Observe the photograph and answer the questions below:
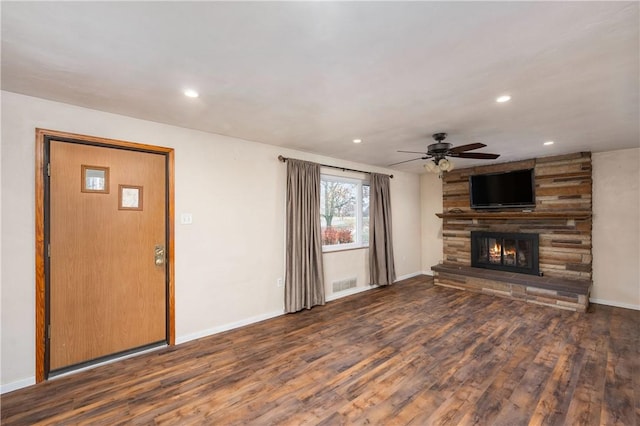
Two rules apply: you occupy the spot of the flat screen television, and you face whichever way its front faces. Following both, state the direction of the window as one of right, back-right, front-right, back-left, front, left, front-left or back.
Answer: front-right

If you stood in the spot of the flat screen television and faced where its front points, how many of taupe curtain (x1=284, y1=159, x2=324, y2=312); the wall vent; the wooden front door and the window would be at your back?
0

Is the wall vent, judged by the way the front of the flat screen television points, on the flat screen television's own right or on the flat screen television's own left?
on the flat screen television's own right

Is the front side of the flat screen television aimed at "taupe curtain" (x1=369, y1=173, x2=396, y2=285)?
no

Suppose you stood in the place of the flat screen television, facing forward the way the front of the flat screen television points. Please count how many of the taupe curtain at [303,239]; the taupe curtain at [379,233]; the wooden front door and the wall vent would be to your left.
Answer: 0

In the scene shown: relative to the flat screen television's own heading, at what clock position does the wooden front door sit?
The wooden front door is roughly at 1 o'clock from the flat screen television.

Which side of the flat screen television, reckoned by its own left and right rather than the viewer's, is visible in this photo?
front

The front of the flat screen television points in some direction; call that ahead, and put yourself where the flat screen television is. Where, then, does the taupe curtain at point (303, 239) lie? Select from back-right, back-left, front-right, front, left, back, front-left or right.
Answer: front-right

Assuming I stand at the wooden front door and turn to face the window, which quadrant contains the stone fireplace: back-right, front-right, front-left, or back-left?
front-right

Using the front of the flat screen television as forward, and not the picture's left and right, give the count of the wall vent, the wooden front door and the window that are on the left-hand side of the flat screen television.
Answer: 0

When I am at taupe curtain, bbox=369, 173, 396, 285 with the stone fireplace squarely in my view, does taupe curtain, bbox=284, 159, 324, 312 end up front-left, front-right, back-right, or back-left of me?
back-right
